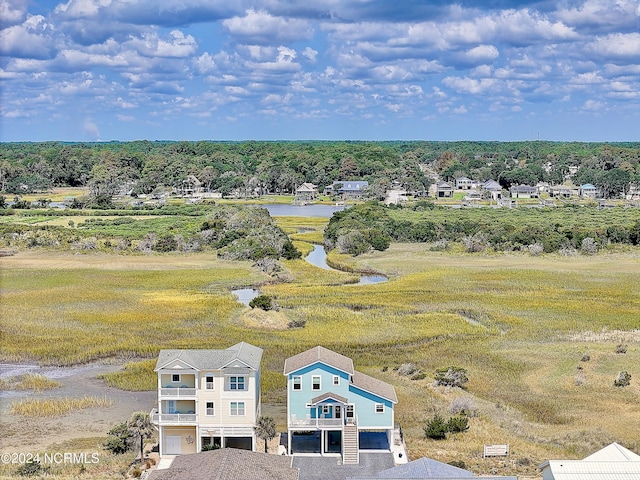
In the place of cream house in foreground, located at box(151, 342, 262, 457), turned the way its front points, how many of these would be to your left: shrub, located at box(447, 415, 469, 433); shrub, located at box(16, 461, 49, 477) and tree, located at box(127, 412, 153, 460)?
1

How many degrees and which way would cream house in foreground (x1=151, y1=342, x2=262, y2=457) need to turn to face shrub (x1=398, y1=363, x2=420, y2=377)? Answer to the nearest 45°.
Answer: approximately 135° to its left

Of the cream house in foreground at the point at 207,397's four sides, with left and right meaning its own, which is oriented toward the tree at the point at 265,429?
left

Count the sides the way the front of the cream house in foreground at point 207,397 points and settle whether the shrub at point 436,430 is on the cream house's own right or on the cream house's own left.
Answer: on the cream house's own left

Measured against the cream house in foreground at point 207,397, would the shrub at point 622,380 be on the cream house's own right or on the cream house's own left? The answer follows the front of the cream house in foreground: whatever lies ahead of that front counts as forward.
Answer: on the cream house's own left

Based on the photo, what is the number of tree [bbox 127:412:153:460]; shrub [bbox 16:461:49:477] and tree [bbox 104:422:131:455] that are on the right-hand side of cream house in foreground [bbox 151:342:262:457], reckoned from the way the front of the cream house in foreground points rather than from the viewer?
3

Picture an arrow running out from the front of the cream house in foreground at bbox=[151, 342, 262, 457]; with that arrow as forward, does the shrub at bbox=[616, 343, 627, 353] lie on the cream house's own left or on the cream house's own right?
on the cream house's own left

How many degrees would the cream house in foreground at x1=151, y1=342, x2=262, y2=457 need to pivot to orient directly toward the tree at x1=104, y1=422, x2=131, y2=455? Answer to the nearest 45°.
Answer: approximately 90° to its right

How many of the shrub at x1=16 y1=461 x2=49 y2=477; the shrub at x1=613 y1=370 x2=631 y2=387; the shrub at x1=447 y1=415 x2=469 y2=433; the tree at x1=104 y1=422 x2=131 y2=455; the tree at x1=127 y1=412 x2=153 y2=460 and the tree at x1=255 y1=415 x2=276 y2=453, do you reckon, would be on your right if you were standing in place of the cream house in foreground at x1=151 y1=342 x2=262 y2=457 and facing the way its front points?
3

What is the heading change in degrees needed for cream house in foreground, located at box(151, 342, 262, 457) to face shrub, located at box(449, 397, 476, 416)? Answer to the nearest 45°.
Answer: approximately 90° to its left

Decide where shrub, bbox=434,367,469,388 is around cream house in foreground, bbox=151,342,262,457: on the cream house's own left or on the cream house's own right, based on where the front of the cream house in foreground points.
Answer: on the cream house's own left

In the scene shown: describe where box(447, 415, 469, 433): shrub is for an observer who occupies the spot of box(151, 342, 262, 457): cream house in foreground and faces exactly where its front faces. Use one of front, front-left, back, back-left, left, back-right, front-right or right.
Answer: left

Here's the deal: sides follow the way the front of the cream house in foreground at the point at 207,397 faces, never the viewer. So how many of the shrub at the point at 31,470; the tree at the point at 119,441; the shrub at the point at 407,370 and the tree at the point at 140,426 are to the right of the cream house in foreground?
3
